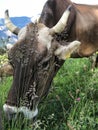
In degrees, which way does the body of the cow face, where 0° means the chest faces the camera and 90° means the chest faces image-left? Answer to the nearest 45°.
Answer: approximately 45°
